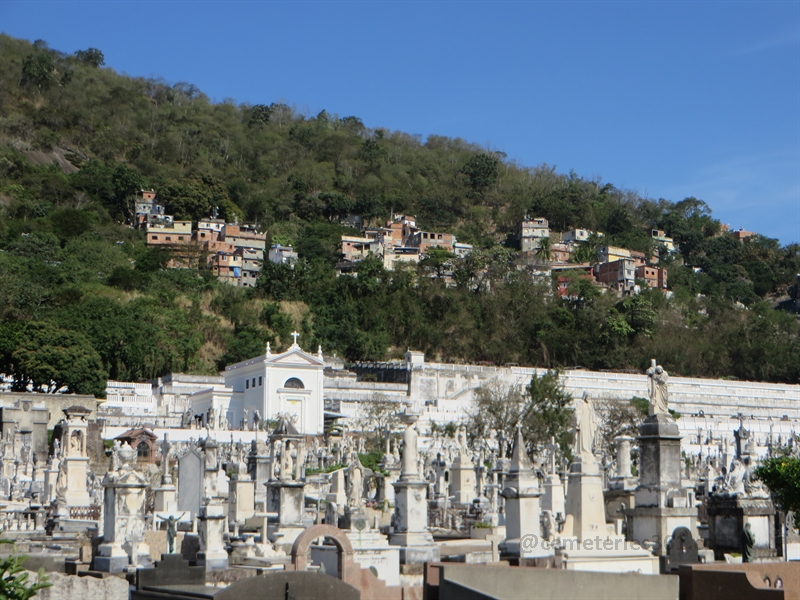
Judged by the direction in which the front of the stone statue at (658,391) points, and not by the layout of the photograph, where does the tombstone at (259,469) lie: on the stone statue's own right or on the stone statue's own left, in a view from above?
on the stone statue's own right

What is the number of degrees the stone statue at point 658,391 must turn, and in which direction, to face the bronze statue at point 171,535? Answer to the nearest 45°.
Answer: approximately 45° to its right

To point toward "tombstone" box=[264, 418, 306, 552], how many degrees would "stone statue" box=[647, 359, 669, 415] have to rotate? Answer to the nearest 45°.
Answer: approximately 45° to its right

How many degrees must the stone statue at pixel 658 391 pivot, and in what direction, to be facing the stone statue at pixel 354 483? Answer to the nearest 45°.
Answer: approximately 90° to its right

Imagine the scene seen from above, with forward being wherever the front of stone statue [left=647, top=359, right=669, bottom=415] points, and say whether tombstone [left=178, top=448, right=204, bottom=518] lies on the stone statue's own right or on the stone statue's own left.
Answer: on the stone statue's own right

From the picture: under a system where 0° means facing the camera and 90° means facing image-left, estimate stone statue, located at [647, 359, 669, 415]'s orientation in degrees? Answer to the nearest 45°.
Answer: approximately 45°

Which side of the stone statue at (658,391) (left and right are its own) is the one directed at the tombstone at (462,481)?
right
